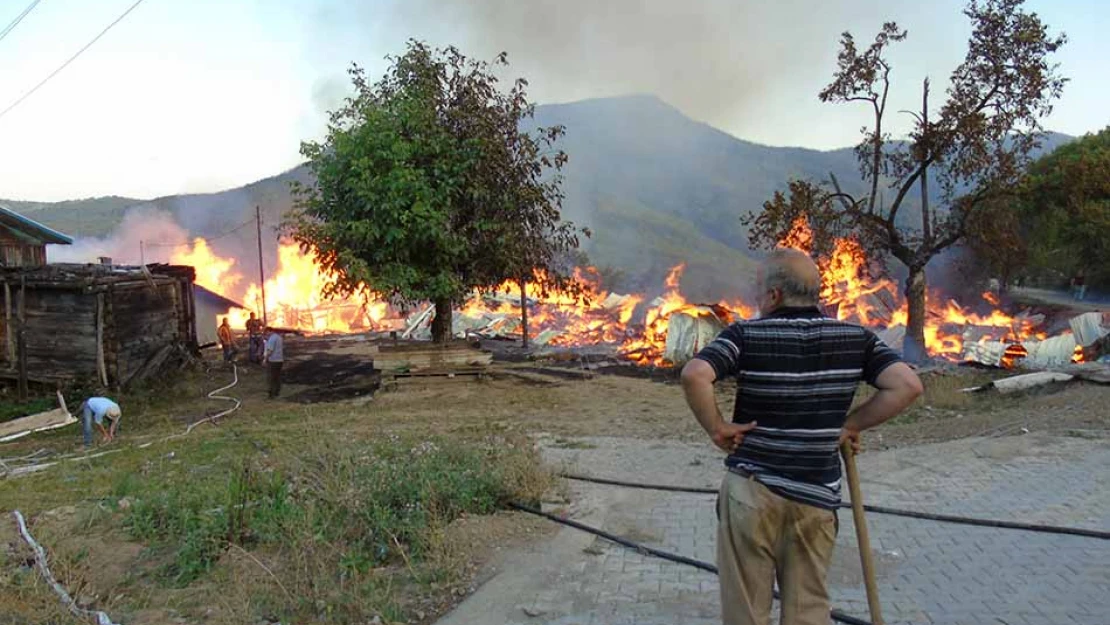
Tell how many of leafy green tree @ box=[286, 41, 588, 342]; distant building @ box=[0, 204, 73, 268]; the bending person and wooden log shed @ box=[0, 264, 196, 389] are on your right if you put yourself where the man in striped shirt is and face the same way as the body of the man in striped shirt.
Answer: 0

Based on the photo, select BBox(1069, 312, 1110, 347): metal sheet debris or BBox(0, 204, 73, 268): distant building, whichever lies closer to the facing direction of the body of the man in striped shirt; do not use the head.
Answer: the metal sheet debris

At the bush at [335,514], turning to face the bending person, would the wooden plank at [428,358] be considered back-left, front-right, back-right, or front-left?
front-right

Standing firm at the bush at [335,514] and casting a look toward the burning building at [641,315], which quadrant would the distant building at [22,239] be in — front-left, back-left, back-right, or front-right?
front-left

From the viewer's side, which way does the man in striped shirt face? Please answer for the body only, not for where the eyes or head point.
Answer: away from the camera

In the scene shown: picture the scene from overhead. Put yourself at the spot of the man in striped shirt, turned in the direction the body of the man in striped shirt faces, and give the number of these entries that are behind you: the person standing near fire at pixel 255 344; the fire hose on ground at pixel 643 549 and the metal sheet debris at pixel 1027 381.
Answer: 0

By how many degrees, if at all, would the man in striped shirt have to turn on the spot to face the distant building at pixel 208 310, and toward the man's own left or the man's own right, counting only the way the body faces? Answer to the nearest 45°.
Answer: approximately 45° to the man's own left

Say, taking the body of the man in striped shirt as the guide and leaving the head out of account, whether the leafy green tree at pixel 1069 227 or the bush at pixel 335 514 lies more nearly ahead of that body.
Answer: the leafy green tree

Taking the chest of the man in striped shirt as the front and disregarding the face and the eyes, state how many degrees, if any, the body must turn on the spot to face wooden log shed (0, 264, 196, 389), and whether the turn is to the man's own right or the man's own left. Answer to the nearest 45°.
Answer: approximately 45° to the man's own left

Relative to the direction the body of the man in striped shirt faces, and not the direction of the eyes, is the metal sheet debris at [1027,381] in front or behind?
in front

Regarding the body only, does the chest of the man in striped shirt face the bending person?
no

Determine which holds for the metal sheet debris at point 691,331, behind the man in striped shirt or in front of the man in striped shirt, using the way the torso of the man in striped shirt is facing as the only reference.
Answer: in front

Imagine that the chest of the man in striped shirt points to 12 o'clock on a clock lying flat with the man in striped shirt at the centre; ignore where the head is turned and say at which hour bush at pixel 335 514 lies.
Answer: The bush is roughly at 10 o'clock from the man in striped shirt.

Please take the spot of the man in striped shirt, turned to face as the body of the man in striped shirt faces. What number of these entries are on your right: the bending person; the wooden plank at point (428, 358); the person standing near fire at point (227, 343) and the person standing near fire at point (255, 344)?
0

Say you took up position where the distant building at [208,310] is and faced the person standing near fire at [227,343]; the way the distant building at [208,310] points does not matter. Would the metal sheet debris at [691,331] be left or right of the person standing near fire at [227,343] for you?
left

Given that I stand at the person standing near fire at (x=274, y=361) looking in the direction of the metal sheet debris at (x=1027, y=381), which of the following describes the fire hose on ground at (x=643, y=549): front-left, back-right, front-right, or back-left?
front-right

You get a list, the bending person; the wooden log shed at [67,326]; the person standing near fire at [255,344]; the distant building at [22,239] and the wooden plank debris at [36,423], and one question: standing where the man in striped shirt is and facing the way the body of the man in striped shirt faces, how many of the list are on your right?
0

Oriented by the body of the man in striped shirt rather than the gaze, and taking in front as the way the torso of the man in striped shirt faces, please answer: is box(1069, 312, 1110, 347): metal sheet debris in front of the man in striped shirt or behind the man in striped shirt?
in front

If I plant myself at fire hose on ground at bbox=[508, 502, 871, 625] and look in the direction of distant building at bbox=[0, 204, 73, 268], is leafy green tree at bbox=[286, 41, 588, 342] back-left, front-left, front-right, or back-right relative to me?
front-right
